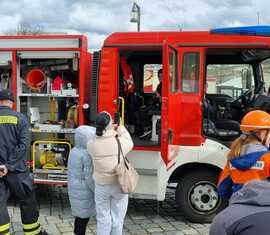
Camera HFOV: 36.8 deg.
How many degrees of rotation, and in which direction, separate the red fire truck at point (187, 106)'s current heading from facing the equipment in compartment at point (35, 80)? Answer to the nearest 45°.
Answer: approximately 180°

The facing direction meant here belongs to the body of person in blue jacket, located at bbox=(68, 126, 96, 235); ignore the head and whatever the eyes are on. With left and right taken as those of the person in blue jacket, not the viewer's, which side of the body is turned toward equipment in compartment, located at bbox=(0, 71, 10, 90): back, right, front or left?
left

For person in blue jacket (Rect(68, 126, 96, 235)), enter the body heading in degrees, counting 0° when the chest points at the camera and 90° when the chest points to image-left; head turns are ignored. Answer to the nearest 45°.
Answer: approximately 225°

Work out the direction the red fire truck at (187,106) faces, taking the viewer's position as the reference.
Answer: facing to the right of the viewer

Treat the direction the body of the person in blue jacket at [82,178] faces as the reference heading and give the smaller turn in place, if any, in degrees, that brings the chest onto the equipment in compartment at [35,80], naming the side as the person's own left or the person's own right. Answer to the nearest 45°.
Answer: approximately 45° to the person's own left
